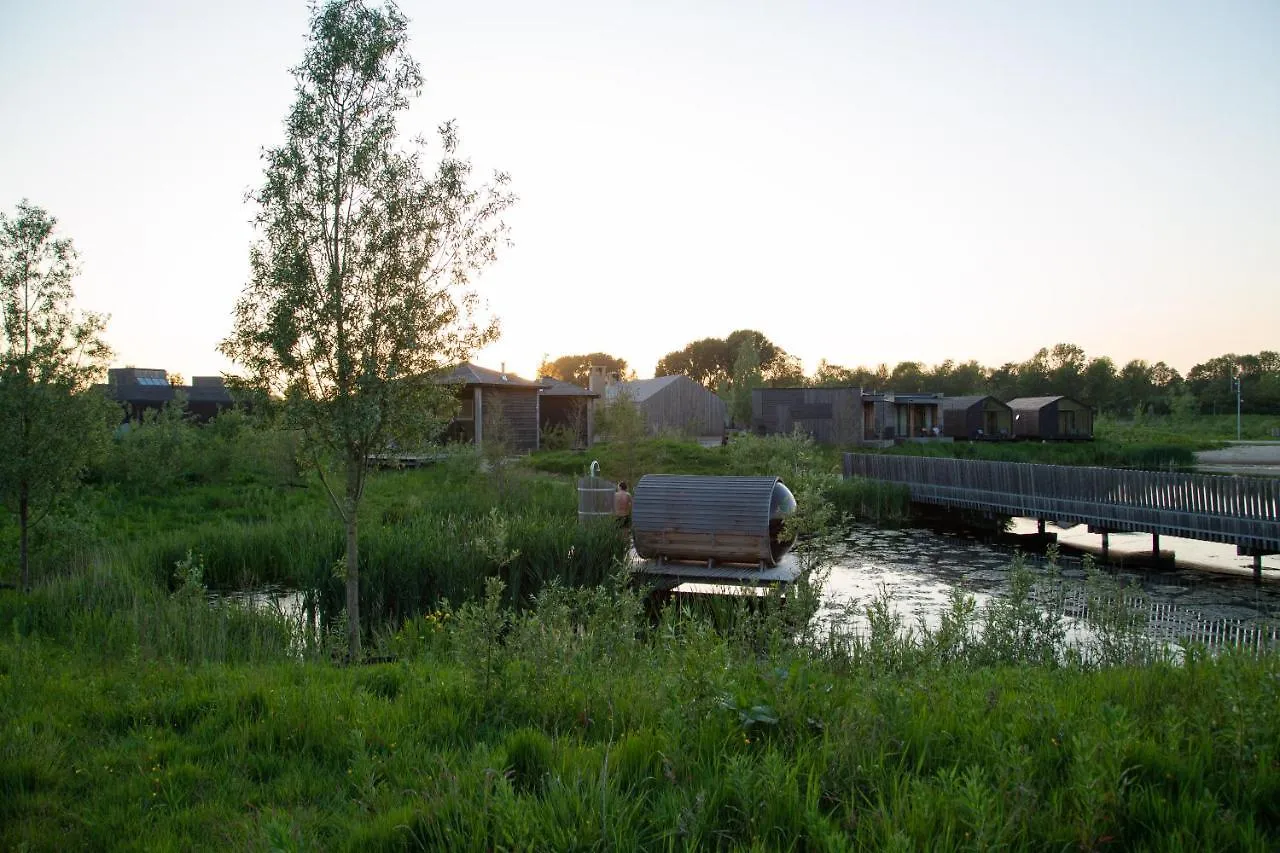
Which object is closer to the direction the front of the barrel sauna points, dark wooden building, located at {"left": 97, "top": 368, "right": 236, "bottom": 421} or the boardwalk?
the boardwalk

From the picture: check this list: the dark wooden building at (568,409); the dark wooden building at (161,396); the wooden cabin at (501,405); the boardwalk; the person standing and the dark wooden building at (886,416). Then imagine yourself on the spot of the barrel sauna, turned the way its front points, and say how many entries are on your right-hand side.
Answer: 0

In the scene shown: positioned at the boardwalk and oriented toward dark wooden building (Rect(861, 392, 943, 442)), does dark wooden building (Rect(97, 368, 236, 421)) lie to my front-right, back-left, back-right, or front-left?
front-left

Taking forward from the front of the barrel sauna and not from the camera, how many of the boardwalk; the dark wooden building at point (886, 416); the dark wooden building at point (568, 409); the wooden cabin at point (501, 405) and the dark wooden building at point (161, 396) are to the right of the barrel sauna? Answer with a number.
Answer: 0

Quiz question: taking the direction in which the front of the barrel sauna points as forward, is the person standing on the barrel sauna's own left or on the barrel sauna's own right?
on the barrel sauna's own left

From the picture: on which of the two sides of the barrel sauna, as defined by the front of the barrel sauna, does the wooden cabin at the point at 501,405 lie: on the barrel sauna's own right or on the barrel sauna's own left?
on the barrel sauna's own left

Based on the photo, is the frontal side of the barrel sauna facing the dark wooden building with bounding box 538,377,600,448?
no

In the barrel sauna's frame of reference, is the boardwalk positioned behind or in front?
in front

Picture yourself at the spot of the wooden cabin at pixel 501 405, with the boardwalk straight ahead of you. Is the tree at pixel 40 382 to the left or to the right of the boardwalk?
right

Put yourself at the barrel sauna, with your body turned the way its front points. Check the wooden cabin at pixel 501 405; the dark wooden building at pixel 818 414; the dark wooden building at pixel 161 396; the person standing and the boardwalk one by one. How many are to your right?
0

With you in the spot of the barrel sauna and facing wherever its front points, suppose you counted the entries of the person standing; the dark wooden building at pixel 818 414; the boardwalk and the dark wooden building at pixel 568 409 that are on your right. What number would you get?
0

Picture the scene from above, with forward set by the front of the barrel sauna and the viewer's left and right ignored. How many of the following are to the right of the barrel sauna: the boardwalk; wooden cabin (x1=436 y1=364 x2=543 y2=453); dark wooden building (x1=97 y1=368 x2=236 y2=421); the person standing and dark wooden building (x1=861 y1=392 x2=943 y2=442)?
0

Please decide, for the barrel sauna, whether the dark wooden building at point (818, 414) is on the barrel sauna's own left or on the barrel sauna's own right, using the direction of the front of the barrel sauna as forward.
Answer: on the barrel sauna's own left

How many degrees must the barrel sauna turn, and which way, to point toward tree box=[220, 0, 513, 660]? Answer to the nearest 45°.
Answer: approximately 135° to its right

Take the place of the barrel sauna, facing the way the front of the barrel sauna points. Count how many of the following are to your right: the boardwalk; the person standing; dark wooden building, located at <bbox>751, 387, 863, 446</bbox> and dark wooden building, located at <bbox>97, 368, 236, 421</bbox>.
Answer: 0

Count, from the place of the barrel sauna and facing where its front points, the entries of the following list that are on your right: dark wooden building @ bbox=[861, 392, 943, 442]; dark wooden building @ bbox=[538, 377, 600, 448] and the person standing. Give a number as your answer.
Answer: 0

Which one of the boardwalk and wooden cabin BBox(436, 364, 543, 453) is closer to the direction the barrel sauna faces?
the boardwalk

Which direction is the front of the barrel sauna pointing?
to the viewer's right

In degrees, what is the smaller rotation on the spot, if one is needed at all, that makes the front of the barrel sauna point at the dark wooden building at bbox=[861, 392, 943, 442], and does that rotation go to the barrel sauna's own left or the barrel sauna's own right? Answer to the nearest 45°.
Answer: approximately 90° to the barrel sauna's own left

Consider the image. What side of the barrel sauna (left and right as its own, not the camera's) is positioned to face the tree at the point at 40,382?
back
